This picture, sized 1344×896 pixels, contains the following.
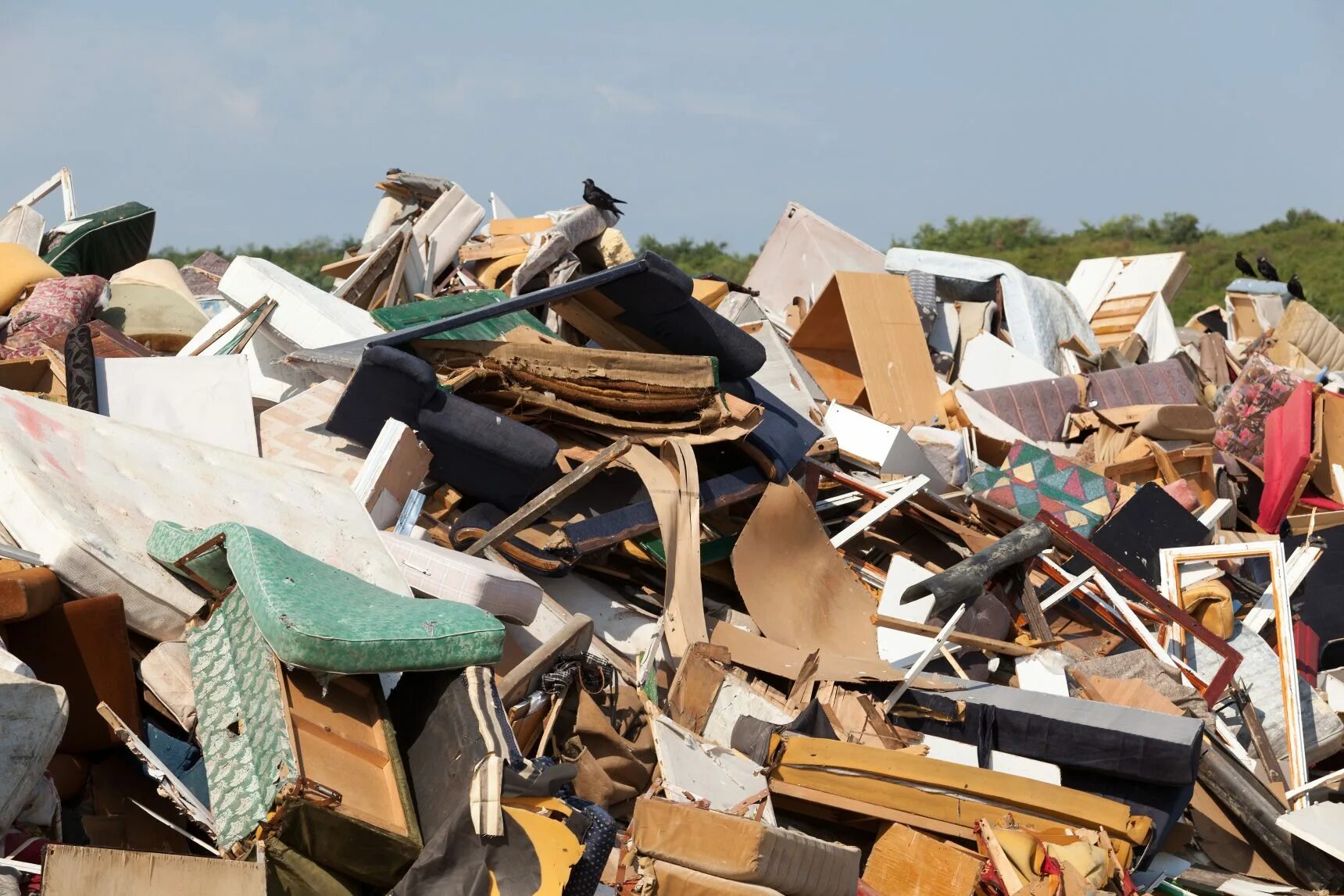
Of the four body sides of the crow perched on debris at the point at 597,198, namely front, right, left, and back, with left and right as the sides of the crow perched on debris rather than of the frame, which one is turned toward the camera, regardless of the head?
left

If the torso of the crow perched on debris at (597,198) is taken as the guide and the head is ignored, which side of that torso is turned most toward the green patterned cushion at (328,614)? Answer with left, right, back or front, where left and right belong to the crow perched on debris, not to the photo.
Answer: left

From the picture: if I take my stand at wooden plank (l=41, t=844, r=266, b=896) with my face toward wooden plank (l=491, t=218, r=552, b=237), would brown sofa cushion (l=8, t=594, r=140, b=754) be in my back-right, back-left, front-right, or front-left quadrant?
front-left

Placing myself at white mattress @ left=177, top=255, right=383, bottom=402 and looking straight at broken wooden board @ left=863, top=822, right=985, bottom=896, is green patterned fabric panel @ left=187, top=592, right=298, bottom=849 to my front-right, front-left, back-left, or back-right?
front-right

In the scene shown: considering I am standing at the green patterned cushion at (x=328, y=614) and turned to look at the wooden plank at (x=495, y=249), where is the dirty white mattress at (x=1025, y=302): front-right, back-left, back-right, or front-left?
front-right
